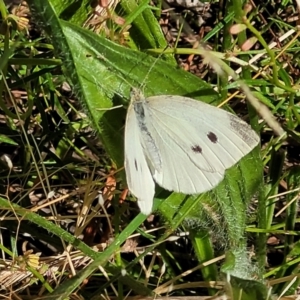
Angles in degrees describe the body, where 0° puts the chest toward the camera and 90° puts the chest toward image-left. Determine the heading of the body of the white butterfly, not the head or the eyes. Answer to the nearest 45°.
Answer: approximately 180°
